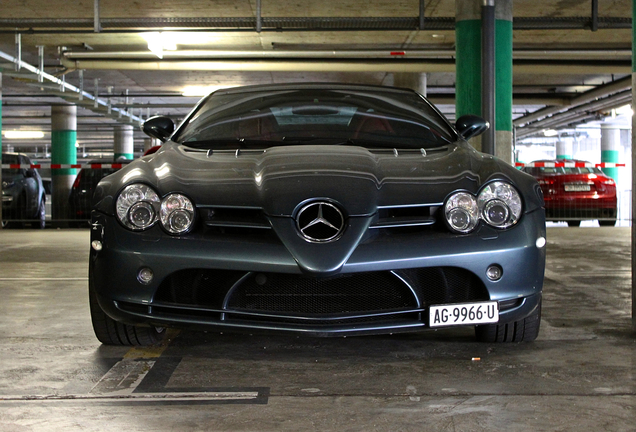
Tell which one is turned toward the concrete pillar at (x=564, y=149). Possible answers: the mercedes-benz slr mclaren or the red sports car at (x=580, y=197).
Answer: the red sports car

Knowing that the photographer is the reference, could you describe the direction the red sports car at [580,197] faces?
facing away from the viewer

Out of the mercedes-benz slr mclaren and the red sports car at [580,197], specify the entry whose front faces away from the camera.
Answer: the red sports car

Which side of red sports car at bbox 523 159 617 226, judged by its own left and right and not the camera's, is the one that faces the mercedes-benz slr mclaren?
back

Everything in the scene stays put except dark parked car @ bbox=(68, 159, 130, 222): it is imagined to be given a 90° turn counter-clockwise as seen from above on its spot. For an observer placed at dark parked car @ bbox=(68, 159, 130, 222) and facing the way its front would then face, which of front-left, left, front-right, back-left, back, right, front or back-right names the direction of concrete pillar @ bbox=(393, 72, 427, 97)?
back

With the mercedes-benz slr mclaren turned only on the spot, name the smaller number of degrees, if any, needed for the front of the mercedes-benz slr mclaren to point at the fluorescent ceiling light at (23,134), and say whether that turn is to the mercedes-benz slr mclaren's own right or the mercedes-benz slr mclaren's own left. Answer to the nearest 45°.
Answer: approximately 135° to the mercedes-benz slr mclaren's own right

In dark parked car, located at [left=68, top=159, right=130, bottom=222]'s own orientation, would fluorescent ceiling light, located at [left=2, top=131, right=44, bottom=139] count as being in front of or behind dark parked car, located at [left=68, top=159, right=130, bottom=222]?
in front

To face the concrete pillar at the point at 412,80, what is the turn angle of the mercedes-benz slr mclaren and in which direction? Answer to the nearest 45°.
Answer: approximately 180°

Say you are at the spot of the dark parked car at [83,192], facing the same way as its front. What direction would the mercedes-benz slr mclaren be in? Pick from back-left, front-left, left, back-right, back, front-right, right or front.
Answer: back

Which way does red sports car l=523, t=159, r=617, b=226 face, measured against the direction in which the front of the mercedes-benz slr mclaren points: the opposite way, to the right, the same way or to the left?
the opposite way

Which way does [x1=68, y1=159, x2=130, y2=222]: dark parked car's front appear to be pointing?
away from the camera

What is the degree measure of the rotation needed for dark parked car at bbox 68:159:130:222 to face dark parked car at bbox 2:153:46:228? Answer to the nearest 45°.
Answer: approximately 45° to its left

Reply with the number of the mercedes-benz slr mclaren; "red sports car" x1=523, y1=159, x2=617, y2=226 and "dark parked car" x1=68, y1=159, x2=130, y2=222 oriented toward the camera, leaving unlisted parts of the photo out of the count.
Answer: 1

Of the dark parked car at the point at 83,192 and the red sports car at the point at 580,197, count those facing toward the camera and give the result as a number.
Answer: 0

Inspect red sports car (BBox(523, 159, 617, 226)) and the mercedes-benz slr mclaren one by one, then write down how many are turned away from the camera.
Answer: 1

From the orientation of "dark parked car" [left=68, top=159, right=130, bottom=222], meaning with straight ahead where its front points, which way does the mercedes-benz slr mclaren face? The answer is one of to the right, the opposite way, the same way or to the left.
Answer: the opposite way

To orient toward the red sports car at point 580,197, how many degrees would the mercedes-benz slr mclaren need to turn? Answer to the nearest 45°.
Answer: approximately 135° to its left
